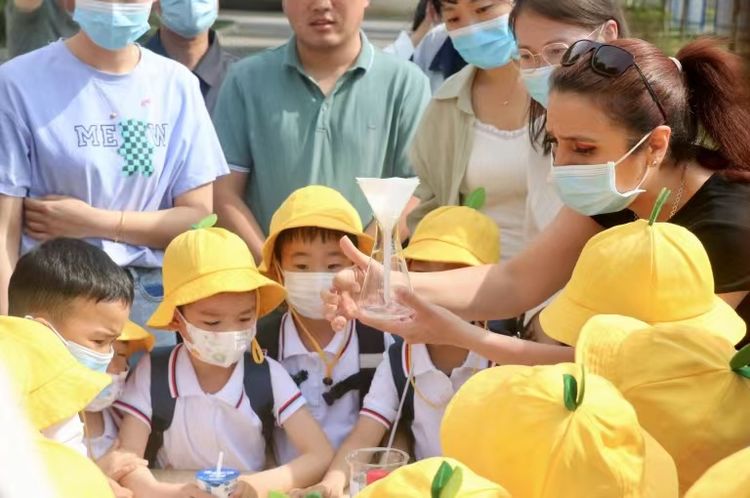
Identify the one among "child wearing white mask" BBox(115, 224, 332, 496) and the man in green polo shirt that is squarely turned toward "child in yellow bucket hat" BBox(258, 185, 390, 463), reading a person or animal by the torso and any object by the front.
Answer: the man in green polo shirt

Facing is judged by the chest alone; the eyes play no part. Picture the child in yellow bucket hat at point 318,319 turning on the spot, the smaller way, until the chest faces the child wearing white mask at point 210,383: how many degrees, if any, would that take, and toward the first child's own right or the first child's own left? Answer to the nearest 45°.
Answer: approximately 45° to the first child's own right

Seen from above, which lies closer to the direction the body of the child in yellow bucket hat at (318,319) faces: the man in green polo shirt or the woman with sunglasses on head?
the woman with sunglasses on head

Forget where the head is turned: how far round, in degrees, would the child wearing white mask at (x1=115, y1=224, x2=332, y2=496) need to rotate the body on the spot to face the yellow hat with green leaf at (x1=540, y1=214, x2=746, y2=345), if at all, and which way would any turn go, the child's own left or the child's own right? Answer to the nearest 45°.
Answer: approximately 45° to the child's own left

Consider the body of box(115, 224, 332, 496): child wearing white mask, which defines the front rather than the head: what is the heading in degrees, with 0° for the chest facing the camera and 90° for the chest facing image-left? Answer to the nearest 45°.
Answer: approximately 0°

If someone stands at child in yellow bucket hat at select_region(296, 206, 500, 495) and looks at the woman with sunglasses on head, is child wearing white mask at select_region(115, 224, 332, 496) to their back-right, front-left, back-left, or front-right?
back-right

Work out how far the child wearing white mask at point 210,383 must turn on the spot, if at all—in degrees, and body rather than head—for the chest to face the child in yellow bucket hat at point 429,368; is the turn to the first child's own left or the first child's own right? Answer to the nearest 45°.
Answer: approximately 90° to the first child's own left

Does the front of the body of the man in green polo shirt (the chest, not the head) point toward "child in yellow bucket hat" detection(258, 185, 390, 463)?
yes
